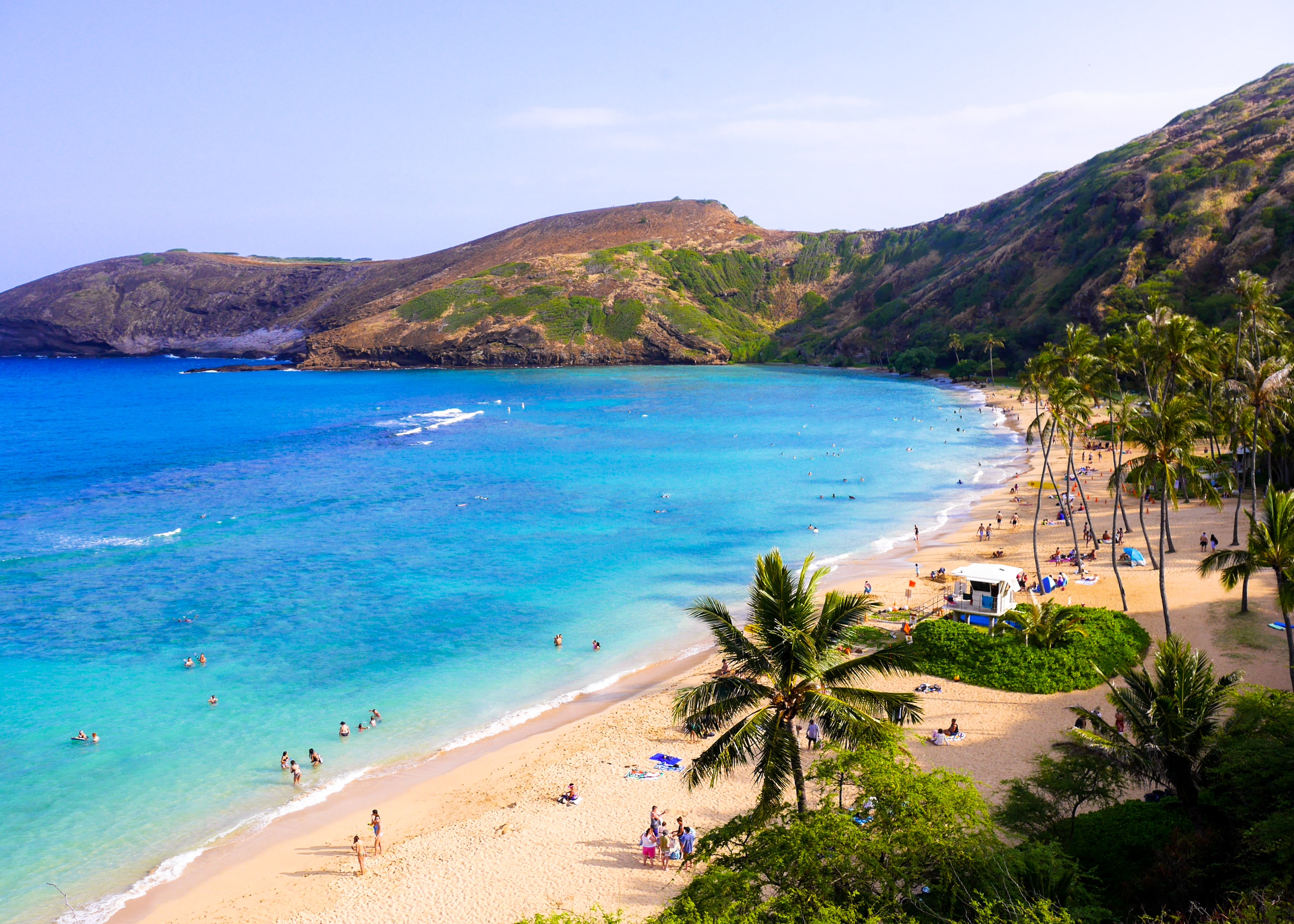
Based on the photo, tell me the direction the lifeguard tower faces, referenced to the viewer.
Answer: facing the viewer and to the left of the viewer

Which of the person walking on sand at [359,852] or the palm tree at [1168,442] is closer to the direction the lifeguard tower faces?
the person walking on sand

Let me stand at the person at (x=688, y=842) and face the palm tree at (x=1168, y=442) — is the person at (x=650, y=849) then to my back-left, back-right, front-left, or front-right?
back-left

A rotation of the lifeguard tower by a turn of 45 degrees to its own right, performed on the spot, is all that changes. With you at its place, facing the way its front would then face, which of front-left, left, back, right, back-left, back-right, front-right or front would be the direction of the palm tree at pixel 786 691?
left

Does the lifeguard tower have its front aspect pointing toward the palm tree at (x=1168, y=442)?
no

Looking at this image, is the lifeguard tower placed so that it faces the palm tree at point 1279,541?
no

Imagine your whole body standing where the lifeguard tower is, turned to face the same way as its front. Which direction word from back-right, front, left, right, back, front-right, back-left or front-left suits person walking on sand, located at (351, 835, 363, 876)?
front

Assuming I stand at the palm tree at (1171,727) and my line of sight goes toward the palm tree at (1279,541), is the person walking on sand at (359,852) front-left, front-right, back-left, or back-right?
back-left

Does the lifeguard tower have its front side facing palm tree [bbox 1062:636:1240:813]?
no

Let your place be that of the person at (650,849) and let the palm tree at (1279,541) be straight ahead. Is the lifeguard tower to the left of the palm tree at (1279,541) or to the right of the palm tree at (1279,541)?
left

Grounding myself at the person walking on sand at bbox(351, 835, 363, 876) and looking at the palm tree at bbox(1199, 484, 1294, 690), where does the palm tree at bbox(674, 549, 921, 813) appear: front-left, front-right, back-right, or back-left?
front-right

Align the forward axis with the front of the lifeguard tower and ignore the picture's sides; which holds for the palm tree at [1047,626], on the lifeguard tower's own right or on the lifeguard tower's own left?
on the lifeguard tower's own left
